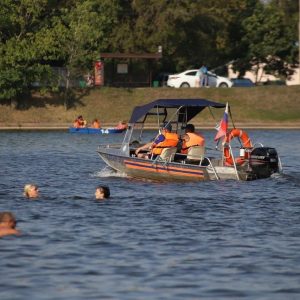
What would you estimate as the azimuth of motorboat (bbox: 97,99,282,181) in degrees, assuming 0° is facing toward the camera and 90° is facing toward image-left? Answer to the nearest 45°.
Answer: approximately 90°
